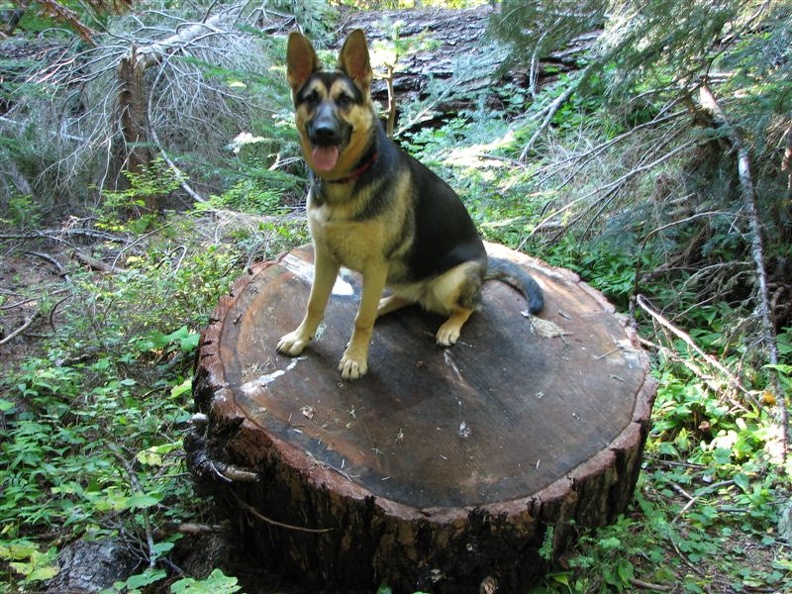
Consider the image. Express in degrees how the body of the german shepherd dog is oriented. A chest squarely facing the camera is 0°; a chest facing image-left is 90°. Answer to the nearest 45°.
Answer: approximately 45°

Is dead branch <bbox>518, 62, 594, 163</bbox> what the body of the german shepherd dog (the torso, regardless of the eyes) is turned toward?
no

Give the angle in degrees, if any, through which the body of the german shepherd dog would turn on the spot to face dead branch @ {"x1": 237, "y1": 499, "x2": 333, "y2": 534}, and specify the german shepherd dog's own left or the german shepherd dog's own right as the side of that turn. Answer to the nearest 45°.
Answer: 0° — it already faces it

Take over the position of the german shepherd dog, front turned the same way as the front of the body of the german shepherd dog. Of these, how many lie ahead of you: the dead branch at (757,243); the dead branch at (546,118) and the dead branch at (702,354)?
0

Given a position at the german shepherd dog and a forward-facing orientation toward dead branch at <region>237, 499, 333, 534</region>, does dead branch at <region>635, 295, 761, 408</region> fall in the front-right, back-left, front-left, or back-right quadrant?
back-left

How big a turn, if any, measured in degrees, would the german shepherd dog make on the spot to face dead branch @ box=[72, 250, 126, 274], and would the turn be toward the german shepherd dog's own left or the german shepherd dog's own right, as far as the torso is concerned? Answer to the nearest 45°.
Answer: approximately 90° to the german shepherd dog's own right

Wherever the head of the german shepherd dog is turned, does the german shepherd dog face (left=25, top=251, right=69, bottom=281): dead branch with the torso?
no

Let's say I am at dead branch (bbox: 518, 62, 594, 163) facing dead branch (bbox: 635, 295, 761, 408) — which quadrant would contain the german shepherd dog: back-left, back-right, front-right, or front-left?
front-right

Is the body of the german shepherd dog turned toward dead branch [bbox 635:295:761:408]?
no

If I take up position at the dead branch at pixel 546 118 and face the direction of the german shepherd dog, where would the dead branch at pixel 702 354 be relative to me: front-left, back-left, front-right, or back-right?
front-left
